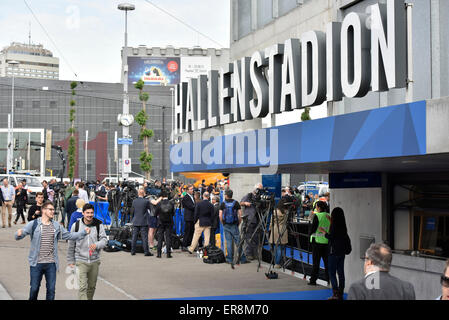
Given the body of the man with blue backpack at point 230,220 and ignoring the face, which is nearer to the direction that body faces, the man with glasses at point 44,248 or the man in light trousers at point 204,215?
the man in light trousers

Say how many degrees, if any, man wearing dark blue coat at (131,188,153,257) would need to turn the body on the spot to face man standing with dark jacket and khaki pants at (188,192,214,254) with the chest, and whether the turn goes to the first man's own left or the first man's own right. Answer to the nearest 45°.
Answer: approximately 90° to the first man's own right

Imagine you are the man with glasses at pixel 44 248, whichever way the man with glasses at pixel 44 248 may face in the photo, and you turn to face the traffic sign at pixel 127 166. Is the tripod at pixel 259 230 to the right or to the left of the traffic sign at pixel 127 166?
right

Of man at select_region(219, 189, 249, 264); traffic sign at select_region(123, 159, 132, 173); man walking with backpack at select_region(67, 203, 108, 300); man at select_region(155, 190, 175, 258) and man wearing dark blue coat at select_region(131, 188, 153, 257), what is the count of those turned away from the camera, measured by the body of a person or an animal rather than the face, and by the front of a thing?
3

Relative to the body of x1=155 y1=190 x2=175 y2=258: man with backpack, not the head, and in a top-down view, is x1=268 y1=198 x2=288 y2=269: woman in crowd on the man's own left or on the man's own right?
on the man's own right

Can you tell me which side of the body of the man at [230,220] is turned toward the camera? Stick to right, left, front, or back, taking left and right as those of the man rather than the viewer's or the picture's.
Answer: back

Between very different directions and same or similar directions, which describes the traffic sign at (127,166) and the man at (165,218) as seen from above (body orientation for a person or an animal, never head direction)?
very different directions

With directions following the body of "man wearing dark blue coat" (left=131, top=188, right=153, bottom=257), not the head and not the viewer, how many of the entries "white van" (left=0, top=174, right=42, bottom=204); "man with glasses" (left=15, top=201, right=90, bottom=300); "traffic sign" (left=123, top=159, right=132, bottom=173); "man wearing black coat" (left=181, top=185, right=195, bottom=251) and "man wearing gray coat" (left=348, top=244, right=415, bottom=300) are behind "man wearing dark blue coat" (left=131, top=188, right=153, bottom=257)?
2

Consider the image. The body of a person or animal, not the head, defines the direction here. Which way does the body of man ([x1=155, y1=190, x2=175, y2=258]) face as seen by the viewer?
away from the camera

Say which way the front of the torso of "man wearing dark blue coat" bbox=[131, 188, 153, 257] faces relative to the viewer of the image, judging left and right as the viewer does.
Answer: facing away from the viewer

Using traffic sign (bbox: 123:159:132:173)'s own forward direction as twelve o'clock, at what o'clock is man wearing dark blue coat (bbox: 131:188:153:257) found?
The man wearing dark blue coat is roughly at 12 o'clock from the traffic sign.

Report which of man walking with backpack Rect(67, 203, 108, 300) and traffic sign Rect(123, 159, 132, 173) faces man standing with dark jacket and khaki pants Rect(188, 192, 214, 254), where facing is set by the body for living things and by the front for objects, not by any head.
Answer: the traffic sign

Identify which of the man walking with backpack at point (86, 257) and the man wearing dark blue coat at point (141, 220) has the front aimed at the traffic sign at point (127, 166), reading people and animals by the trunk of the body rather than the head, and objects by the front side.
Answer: the man wearing dark blue coat

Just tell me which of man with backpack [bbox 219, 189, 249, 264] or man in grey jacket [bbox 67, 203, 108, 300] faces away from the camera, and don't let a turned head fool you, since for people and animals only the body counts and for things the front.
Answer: man with backpack [bbox 219, 189, 249, 264]
